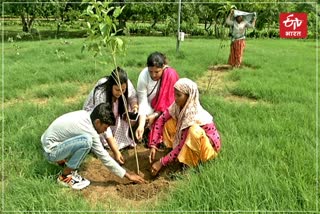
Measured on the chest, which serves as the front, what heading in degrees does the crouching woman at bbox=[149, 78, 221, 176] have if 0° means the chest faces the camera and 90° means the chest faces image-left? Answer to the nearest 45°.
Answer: approximately 45°
